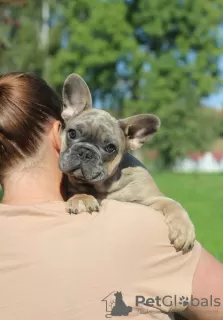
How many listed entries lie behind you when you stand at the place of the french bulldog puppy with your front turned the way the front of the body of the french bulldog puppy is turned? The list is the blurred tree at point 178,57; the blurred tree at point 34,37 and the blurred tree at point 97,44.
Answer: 3

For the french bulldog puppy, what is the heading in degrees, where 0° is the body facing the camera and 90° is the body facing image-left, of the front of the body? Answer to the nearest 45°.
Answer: approximately 0°

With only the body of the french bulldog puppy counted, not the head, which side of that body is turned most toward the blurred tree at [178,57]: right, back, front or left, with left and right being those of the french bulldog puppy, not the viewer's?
back

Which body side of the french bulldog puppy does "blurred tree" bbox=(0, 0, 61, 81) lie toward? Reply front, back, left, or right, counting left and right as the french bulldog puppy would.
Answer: back

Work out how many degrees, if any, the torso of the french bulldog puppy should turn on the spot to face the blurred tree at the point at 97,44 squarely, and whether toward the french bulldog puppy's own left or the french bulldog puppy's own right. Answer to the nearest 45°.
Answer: approximately 180°
